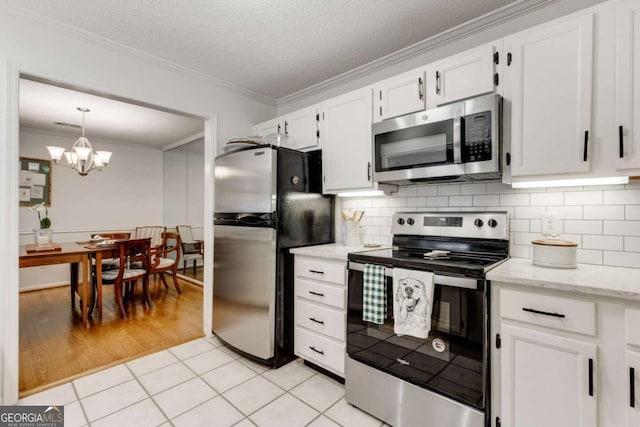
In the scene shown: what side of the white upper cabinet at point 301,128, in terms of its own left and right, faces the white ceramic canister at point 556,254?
left

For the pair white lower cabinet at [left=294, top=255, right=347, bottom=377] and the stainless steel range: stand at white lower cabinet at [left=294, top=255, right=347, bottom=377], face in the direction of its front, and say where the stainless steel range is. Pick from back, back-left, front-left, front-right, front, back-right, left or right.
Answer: left

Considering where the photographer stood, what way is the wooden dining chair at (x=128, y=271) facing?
facing away from the viewer and to the left of the viewer

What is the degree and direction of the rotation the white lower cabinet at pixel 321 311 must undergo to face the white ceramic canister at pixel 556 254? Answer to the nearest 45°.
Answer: approximately 90° to its left

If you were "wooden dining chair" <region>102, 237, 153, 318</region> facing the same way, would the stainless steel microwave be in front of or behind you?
behind

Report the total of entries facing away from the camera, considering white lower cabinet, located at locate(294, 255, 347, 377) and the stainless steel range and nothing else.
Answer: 0

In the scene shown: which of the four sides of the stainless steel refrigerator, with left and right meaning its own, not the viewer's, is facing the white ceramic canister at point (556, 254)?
left

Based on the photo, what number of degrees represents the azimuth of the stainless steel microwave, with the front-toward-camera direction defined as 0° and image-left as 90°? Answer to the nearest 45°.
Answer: approximately 45°
